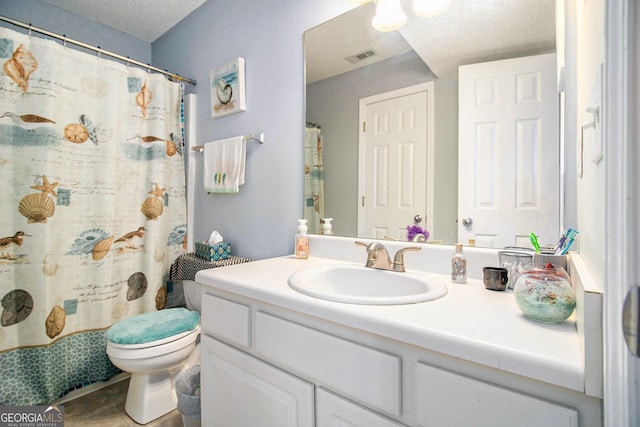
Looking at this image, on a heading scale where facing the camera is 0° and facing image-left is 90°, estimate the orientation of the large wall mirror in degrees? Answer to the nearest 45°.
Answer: approximately 45°

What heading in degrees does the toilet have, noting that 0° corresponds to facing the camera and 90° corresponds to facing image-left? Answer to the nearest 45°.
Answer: approximately 45°

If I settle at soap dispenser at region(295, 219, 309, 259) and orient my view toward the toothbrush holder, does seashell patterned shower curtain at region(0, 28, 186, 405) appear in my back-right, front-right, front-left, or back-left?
back-right

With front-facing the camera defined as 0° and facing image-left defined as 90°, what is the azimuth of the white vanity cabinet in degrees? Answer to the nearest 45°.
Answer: approximately 45°

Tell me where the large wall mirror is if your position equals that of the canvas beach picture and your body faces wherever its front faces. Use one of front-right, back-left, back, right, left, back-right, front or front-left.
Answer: left

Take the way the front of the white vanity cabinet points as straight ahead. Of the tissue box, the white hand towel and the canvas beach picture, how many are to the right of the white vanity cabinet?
3

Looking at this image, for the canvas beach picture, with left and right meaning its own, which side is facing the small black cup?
left

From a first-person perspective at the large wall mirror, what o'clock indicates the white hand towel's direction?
The white hand towel is roughly at 2 o'clock from the large wall mirror.
